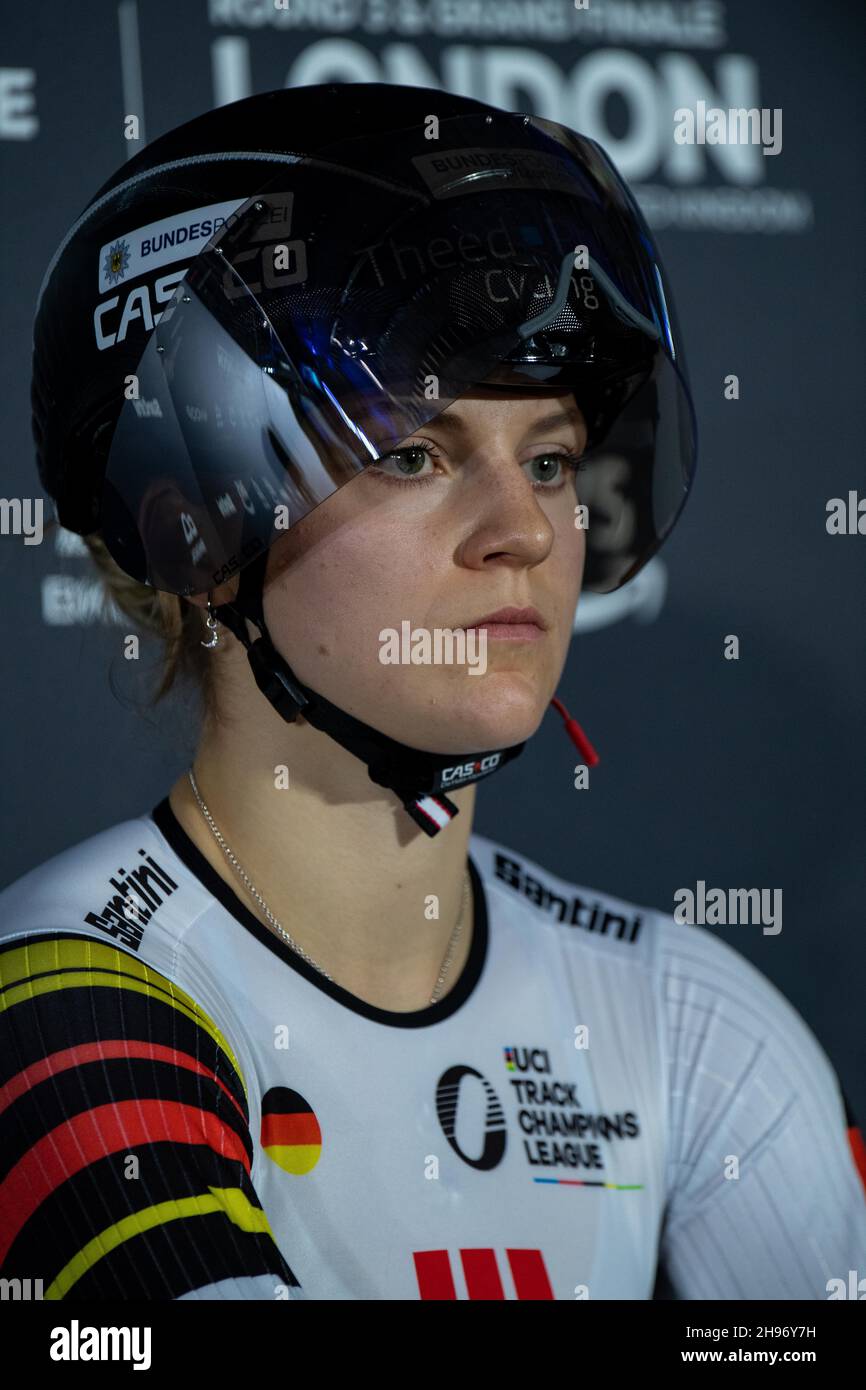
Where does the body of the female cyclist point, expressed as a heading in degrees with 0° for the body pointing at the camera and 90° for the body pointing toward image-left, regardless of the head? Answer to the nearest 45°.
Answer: approximately 315°
